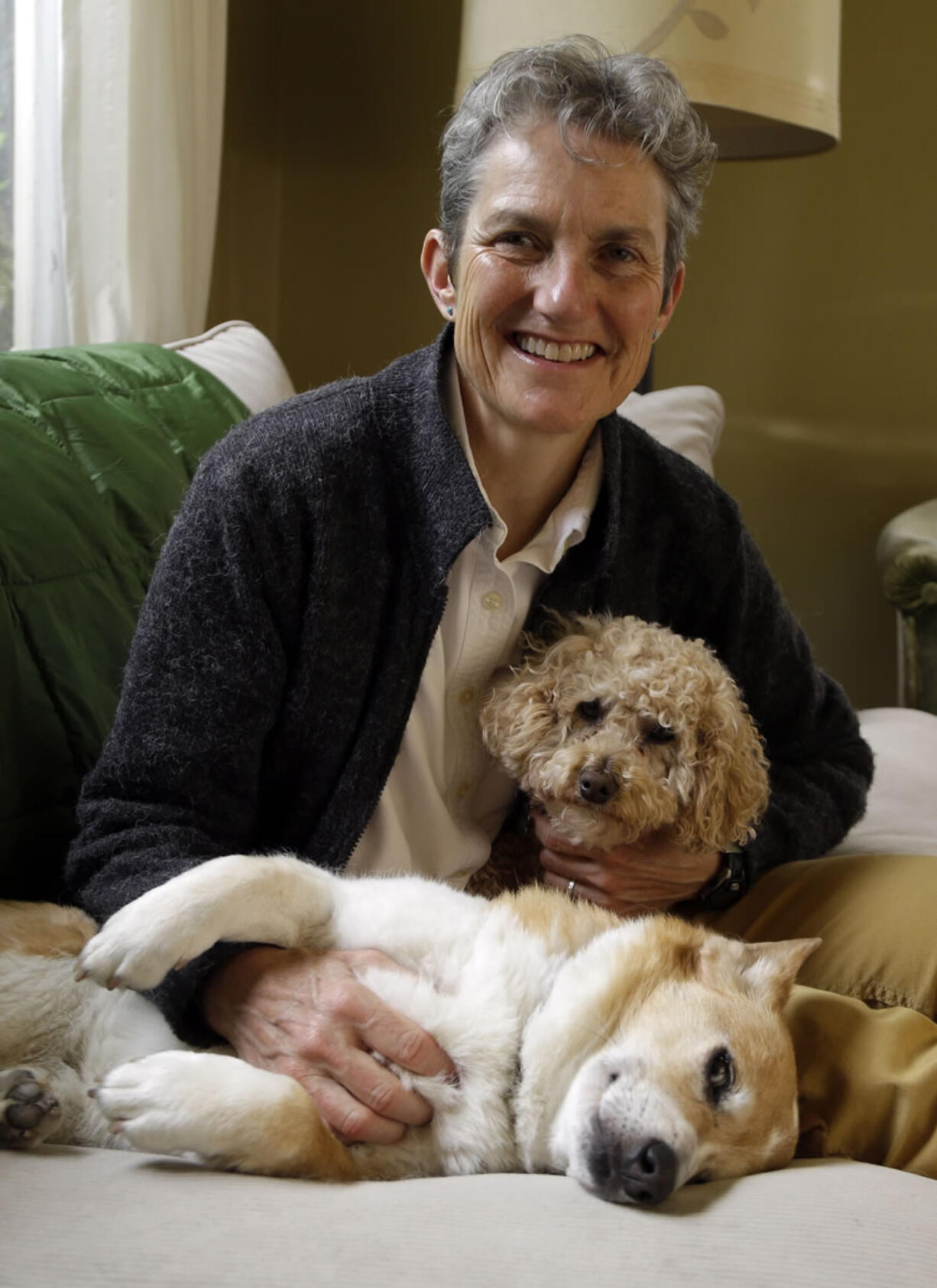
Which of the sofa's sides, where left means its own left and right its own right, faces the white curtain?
back

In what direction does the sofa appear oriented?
toward the camera

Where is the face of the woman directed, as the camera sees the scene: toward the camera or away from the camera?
toward the camera
